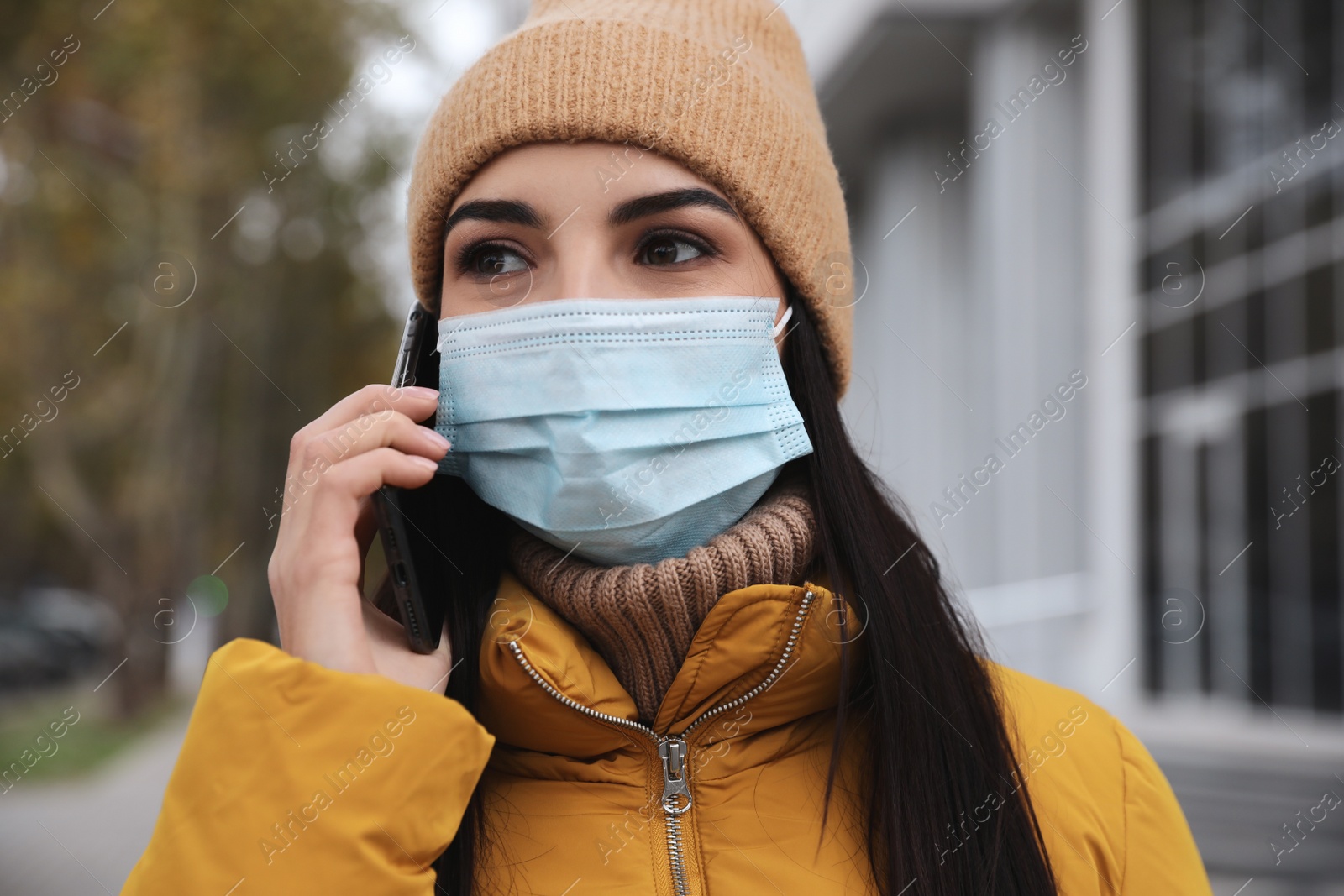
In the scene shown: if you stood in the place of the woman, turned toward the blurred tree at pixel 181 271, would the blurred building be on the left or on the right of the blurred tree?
right

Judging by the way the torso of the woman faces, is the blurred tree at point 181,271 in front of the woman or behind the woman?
behind

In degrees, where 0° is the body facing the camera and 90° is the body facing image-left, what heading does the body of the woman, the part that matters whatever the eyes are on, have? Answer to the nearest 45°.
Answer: approximately 0°

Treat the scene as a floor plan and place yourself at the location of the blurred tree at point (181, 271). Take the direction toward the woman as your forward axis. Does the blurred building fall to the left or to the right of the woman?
left

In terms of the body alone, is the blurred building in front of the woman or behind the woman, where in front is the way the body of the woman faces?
behind
